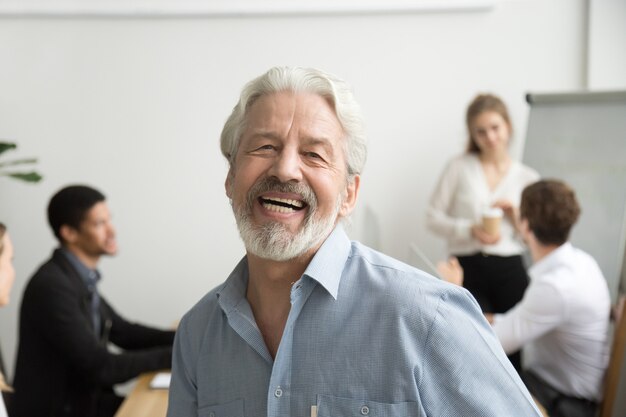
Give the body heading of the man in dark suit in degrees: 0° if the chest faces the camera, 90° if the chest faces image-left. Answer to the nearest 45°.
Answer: approximately 270°

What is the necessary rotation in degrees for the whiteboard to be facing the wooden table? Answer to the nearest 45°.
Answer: approximately 45° to its right

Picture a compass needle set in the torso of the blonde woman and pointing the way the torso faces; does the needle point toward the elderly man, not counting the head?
yes

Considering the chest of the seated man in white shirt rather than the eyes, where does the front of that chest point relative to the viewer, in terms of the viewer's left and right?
facing away from the viewer and to the left of the viewer

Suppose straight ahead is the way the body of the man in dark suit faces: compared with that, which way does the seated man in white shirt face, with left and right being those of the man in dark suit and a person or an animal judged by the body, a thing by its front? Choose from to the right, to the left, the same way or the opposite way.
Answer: to the left

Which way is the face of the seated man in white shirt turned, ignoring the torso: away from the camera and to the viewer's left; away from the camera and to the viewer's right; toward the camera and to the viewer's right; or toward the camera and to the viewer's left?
away from the camera and to the viewer's left

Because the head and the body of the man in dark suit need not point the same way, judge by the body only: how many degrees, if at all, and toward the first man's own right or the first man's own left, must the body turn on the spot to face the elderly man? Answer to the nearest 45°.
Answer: approximately 90° to the first man's own right
